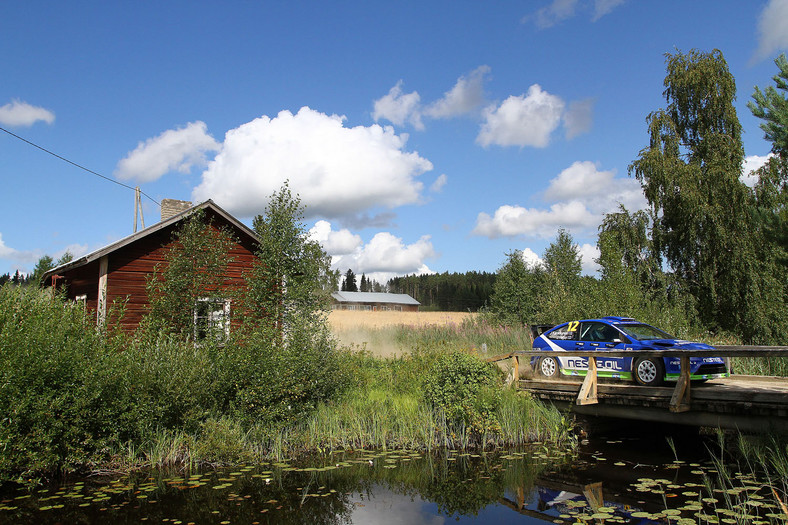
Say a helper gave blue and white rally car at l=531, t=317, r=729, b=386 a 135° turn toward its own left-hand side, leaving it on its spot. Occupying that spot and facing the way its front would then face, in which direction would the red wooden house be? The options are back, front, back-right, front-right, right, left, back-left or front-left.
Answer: left

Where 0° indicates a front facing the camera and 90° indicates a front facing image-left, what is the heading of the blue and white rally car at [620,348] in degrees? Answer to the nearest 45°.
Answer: approximately 315°

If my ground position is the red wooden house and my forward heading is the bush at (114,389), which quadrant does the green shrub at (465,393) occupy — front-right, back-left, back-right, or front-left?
front-left

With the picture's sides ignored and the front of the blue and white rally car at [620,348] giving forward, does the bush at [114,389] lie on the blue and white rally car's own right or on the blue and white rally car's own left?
on the blue and white rally car's own right

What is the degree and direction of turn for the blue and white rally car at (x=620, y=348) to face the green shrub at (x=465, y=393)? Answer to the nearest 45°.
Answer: approximately 90° to its right

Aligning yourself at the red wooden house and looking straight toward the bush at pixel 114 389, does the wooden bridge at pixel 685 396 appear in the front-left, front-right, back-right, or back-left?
front-left
